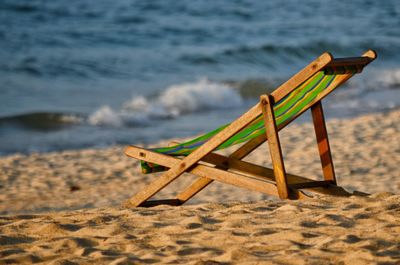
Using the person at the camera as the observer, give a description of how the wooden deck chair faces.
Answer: facing away from the viewer and to the left of the viewer
